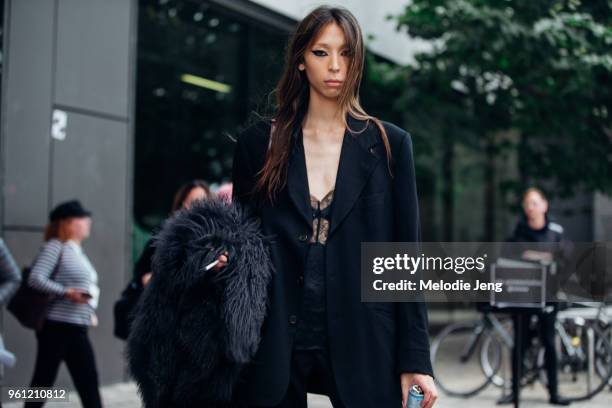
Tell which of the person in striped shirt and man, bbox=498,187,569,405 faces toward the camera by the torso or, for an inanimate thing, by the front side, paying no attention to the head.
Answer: the man

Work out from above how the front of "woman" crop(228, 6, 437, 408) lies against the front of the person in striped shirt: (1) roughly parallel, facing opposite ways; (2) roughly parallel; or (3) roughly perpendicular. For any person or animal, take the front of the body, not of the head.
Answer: roughly perpendicular

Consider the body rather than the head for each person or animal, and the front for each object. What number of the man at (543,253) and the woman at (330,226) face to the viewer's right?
0

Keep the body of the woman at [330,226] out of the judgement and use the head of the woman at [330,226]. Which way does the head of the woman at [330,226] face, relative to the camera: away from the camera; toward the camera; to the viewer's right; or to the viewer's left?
toward the camera

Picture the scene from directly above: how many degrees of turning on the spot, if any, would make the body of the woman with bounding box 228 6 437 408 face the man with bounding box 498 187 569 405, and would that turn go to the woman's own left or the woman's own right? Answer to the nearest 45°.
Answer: approximately 180°

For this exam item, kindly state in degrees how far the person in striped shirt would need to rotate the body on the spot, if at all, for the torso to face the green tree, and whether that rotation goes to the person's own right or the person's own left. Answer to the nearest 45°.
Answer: approximately 45° to the person's own left

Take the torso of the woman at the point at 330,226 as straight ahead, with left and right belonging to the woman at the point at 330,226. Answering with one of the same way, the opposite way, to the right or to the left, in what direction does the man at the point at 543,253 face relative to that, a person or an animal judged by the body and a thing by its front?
the same way

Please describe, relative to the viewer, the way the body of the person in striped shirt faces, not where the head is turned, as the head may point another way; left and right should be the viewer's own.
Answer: facing to the right of the viewer

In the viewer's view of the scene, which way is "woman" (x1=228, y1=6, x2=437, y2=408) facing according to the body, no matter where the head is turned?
toward the camera

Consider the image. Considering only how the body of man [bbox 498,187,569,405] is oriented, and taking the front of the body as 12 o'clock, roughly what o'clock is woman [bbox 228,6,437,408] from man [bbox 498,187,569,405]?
woman [bbox 228,6,437,408] is roughly at 12 o'clock from man [bbox 498,187,569,405].

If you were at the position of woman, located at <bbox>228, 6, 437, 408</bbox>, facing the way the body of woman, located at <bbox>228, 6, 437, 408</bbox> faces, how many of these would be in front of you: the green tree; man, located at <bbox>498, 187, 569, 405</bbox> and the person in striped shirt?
0

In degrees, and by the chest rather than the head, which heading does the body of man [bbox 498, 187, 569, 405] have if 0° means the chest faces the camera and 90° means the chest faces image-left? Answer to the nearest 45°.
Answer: approximately 0°
